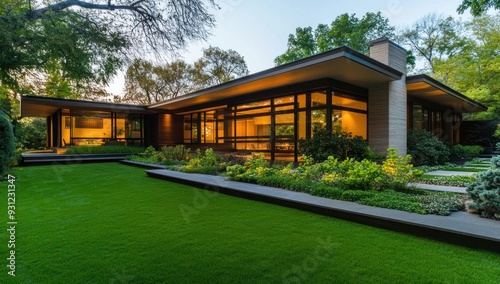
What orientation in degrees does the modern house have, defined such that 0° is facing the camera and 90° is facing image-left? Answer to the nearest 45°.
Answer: approximately 45°

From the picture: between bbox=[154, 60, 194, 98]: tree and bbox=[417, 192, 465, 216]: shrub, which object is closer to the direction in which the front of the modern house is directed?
the shrub

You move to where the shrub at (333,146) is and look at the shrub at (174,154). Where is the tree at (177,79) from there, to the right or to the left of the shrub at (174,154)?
right

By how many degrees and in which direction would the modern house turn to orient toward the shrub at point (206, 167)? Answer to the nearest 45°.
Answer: approximately 45° to its right

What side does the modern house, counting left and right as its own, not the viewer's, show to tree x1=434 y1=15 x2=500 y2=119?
back

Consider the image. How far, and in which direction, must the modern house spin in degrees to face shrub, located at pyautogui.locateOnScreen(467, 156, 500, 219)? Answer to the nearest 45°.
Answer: approximately 45° to its left

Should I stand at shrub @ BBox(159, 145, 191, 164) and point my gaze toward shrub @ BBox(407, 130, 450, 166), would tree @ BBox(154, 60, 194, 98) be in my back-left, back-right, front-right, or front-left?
back-left

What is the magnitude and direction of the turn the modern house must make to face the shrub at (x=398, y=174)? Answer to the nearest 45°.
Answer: approximately 45° to its left

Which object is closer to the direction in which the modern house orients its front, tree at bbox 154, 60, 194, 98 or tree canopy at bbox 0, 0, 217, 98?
the tree canopy
